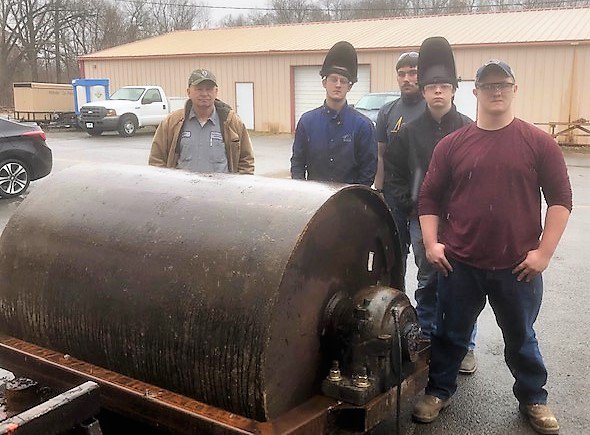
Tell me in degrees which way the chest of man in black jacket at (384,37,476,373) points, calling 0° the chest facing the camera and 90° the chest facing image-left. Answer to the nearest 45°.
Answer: approximately 0°

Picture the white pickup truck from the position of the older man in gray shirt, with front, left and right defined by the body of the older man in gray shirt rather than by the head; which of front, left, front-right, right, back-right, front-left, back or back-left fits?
back

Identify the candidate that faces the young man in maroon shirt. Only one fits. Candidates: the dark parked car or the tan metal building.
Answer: the tan metal building

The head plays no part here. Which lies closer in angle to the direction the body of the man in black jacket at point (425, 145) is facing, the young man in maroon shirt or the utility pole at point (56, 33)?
the young man in maroon shirt
